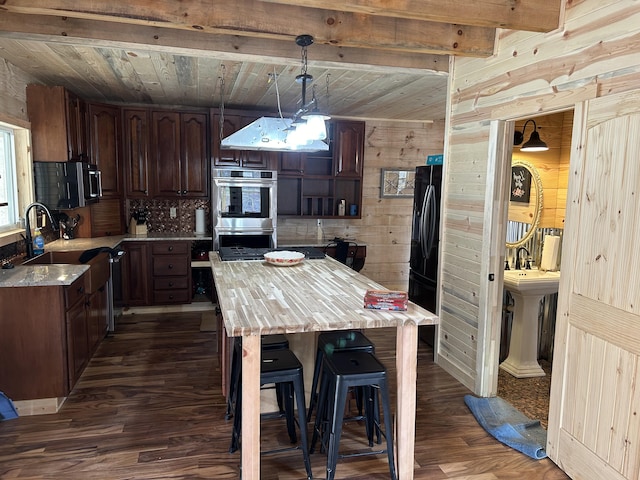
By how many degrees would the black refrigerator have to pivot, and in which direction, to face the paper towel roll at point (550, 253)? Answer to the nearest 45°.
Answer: approximately 135° to its left

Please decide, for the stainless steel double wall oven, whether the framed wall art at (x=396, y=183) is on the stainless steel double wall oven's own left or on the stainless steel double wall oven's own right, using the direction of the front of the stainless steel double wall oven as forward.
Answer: on the stainless steel double wall oven's own left

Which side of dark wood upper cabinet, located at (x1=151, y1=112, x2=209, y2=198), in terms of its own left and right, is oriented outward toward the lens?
front

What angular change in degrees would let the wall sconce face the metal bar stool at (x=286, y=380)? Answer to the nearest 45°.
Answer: approximately 90° to its right

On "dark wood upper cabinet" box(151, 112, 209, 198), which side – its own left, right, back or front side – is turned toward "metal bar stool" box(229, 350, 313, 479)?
front

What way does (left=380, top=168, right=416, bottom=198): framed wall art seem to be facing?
toward the camera

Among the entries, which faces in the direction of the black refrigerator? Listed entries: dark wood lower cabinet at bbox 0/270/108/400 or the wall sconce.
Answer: the dark wood lower cabinet

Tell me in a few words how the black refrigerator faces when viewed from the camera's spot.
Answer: facing the viewer and to the left of the viewer

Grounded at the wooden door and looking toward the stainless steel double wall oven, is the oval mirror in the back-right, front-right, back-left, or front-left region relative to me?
front-right

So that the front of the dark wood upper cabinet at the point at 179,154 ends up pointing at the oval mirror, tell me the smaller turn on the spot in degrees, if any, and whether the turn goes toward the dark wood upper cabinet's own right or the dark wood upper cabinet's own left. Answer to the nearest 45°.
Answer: approximately 45° to the dark wood upper cabinet's own left

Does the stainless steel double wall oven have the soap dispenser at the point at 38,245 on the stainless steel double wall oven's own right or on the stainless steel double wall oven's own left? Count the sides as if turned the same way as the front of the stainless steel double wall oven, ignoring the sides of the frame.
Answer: on the stainless steel double wall oven's own right

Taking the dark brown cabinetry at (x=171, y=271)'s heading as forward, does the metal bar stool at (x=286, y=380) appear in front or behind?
in front

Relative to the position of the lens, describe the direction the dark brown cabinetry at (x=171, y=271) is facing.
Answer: facing the viewer

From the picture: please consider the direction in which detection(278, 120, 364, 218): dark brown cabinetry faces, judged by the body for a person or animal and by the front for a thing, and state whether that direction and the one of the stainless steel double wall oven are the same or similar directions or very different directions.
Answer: same or similar directions

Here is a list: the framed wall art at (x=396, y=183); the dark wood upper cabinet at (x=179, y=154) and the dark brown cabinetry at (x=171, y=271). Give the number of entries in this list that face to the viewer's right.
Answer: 0

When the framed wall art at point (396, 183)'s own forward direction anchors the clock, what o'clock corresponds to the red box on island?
The red box on island is roughly at 12 o'clock from the framed wall art.

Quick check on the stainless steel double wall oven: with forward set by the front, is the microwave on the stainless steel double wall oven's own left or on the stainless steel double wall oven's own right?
on the stainless steel double wall oven's own right

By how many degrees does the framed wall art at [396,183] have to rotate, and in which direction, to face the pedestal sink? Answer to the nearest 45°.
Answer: approximately 45° to its left
